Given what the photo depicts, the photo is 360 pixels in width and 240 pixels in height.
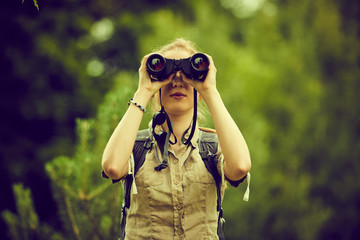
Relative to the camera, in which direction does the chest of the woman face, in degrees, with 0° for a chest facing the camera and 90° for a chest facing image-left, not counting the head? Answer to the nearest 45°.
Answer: approximately 0°
